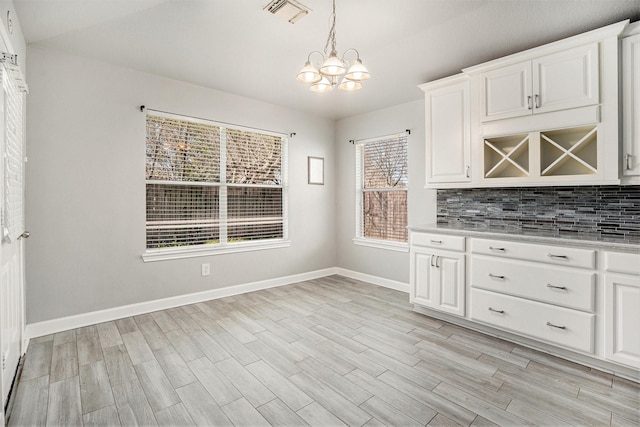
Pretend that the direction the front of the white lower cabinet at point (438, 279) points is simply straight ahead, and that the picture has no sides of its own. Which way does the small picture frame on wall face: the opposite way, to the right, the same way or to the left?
to the left

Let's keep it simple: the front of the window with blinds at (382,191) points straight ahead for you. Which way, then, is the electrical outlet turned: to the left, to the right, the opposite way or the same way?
to the left

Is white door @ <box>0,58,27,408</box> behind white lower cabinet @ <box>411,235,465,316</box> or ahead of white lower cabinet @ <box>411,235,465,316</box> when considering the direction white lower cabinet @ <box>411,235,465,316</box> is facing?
ahead

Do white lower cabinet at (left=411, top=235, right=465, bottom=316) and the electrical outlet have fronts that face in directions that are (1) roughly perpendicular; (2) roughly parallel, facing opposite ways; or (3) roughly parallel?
roughly perpendicular

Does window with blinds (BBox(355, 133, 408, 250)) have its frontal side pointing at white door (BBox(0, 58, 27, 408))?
yes

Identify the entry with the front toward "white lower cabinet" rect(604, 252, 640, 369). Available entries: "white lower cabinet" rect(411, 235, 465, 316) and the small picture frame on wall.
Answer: the small picture frame on wall

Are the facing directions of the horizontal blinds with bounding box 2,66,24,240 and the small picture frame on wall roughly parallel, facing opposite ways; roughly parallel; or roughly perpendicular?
roughly perpendicular

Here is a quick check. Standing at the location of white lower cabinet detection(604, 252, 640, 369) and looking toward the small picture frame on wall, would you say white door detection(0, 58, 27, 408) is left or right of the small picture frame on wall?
left

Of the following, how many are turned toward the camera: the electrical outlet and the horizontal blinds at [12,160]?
1

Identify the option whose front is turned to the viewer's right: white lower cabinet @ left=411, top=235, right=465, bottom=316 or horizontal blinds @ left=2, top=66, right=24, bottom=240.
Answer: the horizontal blinds

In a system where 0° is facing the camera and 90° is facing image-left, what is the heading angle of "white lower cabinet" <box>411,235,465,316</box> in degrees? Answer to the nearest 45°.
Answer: approximately 45°

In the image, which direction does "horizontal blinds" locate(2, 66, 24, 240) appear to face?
to the viewer's right

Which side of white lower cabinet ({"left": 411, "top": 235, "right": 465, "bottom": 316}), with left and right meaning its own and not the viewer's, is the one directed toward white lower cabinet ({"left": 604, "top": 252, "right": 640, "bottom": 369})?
left

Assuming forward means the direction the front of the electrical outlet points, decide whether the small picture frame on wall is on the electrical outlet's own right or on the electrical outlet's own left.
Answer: on the electrical outlet's own left

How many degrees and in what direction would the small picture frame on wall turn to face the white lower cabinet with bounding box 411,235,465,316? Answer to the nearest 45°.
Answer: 0° — it already faces it
